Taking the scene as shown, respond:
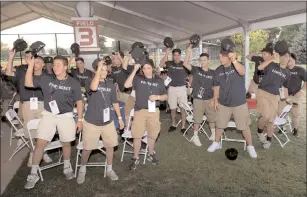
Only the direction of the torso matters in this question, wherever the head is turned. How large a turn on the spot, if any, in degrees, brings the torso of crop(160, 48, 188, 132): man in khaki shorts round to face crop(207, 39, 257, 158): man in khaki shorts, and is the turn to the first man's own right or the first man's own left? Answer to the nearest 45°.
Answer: approximately 45° to the first man's own left

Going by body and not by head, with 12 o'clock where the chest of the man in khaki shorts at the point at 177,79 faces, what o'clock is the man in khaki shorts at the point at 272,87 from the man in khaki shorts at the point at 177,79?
the man in khaki shorts at the point at 272,87 is roughly at 10 o'clock from the man in khaki shorts at the point at 177,79.

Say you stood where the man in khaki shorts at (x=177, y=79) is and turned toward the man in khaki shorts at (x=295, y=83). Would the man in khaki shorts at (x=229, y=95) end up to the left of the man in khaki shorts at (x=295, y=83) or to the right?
right

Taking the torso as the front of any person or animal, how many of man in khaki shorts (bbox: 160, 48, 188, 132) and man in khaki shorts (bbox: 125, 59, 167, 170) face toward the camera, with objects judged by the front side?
2

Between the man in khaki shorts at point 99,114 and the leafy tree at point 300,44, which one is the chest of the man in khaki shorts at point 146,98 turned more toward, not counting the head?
the man in khaki shorts

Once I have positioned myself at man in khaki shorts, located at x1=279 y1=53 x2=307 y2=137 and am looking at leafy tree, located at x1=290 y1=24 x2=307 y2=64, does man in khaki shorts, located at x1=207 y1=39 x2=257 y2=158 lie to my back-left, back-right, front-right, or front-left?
back-left
